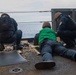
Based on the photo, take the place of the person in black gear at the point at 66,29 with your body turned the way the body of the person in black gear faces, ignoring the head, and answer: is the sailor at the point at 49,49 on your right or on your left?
on your left

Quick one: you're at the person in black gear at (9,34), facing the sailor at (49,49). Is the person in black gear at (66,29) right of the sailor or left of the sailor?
left

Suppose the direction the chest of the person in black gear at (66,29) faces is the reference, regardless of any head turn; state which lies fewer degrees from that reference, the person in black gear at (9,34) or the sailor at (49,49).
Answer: the person in black gear
